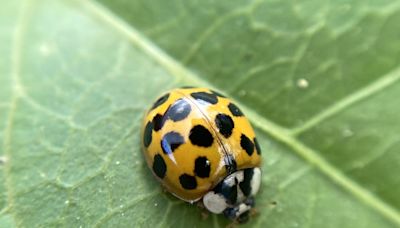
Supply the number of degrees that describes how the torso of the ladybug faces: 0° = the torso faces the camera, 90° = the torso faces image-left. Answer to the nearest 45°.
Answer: approximately 315°
